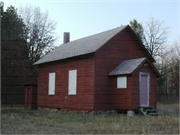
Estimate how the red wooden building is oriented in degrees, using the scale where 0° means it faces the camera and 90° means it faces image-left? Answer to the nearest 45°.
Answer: approximately 315°
